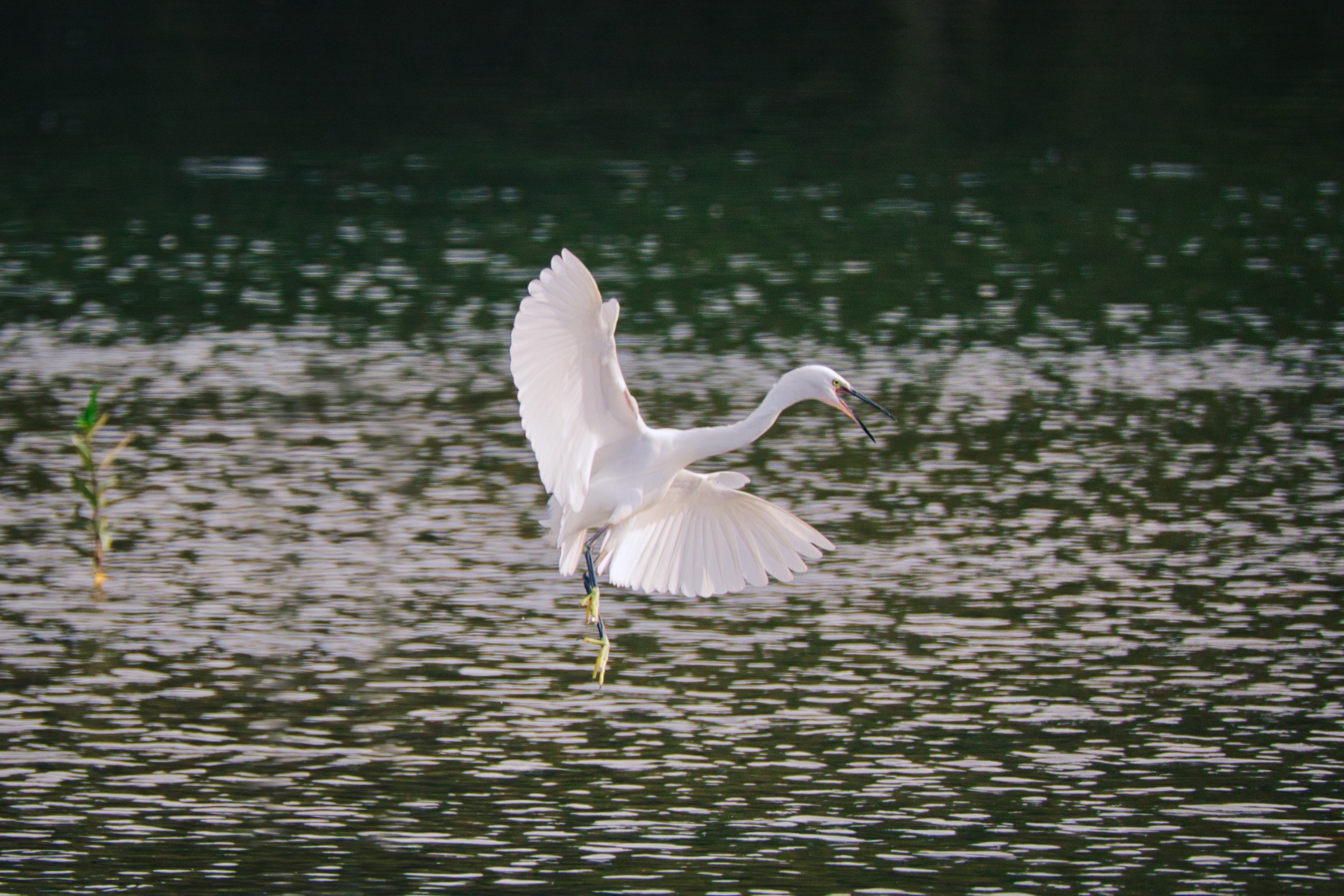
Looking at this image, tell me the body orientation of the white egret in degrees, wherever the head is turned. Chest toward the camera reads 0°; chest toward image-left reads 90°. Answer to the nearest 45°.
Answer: approximately 270°

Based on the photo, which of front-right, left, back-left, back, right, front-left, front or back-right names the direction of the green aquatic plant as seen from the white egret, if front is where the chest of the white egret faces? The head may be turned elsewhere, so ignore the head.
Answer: back-left
